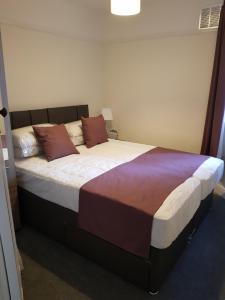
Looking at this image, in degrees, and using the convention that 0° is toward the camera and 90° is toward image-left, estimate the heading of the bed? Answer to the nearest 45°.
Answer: approximately 315°

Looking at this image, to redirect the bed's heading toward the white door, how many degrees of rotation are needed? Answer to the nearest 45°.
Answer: approximately 45° to its right

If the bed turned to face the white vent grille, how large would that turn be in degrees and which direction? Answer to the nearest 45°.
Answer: approximately 90° to its left

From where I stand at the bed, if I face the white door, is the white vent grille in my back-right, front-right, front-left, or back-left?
back-left

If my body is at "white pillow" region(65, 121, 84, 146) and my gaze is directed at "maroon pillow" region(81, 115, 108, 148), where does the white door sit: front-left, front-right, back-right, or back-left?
back-right

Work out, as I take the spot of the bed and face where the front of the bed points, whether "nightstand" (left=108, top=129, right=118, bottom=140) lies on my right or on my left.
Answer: on my left

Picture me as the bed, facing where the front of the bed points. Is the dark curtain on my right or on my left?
on my left
